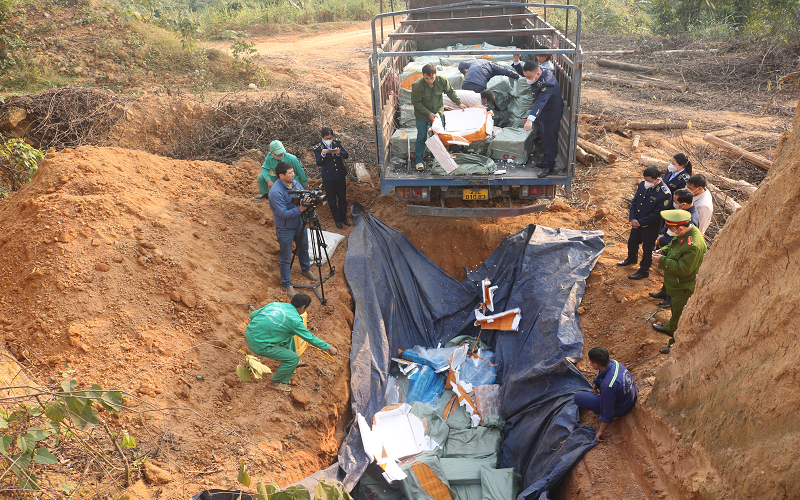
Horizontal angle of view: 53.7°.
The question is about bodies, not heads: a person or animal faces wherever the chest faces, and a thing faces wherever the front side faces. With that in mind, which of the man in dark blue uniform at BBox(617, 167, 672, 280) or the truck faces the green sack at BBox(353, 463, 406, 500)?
the man in dark blue uniform

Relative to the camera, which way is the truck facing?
away from the camera

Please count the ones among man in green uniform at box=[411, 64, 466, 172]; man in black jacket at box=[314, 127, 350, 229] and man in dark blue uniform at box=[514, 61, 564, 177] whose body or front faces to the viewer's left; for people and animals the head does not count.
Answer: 1

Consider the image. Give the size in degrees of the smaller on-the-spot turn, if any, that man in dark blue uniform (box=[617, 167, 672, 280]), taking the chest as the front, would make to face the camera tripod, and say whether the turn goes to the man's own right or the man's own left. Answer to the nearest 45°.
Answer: approximately 45° to the man's own right

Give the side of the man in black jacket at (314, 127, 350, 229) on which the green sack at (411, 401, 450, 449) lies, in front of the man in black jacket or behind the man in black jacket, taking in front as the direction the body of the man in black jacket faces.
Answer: in front

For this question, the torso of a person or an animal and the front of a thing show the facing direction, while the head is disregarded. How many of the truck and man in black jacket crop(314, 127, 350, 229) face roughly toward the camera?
1

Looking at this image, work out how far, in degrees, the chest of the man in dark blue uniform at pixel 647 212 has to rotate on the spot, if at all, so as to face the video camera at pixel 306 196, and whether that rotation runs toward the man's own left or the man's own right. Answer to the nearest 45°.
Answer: approximately 45° to the man's own right

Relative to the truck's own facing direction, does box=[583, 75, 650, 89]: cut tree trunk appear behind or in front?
in front

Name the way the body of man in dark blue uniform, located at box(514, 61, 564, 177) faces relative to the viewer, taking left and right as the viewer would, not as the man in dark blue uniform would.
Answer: facing to the left of the viewer

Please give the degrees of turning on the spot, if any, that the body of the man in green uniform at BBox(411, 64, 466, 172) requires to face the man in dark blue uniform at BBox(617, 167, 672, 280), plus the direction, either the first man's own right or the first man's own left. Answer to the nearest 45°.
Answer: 0° — they already face them

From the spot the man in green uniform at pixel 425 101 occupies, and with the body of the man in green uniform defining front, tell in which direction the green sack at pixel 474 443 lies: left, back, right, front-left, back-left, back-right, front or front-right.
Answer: front-right

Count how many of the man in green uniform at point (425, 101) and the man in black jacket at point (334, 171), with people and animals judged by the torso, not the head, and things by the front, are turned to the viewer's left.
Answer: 0

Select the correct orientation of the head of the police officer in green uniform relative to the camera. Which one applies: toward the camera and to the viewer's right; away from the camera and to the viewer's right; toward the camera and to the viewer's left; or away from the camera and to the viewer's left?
toward the camera and to the viewer's left
